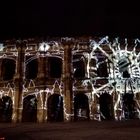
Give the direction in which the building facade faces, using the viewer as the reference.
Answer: facing the viewer
